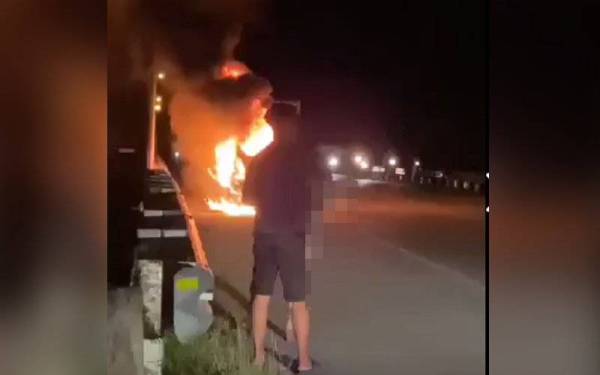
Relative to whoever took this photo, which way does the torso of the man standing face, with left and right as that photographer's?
facing away from the viewer
